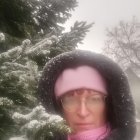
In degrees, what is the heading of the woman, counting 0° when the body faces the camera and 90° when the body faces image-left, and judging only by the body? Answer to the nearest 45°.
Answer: approximately 0°

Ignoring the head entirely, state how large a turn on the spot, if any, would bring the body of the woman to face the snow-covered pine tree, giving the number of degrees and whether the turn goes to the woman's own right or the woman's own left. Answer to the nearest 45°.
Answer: approximately 90° to the woman's own right
